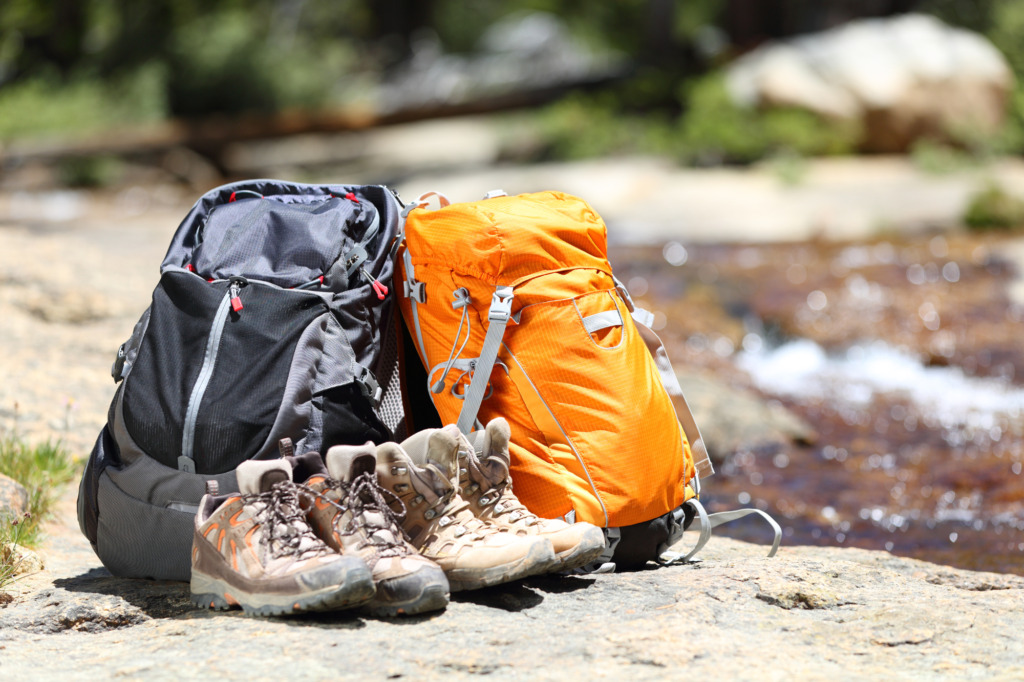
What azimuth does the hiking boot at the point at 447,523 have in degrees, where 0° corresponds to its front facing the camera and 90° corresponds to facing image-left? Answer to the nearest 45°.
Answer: approximately 315°

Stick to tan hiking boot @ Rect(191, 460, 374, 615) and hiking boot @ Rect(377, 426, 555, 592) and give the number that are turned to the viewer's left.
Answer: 0

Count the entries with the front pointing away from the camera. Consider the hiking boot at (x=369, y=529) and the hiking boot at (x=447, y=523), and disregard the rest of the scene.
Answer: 0
